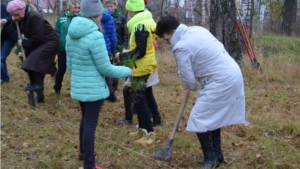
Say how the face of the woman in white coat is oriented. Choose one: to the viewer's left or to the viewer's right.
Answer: to the viewer's left

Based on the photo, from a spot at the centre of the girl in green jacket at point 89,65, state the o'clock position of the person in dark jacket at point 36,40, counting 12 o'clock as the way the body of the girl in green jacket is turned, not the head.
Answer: The person in dark jacket is roughly at 10 o'clock from the girl in green jacket.

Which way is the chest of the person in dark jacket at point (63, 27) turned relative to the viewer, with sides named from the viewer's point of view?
facing the viewer and to the right of the viewer

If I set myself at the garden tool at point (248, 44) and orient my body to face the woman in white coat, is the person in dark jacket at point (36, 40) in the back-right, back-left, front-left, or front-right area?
front-right

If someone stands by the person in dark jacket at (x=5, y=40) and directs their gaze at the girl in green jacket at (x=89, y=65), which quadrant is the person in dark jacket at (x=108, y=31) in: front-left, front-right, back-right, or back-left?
front-left

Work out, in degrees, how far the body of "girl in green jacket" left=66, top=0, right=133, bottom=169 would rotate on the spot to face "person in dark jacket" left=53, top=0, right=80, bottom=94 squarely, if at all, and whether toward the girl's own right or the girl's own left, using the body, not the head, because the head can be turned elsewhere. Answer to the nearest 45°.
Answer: approximately 45° to the girl's own left

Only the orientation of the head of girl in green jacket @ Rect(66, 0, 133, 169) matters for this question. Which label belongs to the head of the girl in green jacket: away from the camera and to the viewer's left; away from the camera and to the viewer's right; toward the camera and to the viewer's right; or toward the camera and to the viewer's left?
away from the camera and to the viewer's right

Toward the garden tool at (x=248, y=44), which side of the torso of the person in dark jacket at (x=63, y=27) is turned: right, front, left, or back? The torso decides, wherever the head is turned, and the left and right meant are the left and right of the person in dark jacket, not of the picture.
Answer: left
